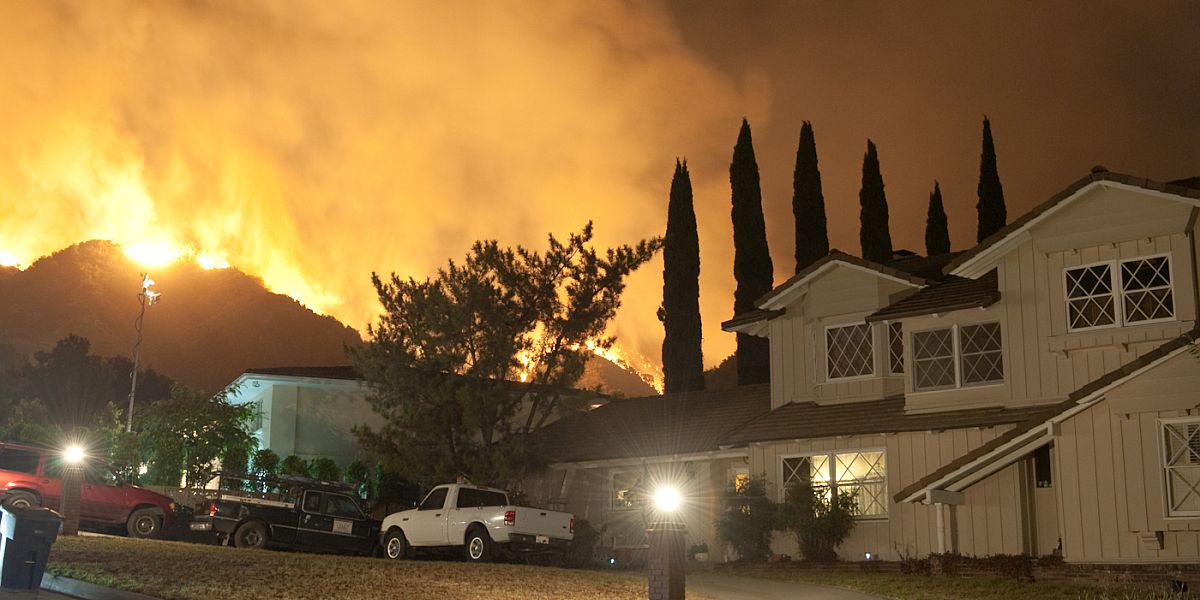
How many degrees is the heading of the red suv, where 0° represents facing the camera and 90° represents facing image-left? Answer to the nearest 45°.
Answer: approximately 270°

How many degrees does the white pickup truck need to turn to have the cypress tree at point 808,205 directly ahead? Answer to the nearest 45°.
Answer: approximately 90° to its right

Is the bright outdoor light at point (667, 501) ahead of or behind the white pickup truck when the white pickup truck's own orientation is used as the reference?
behind

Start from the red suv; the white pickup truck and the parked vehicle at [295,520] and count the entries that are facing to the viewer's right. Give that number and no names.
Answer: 2

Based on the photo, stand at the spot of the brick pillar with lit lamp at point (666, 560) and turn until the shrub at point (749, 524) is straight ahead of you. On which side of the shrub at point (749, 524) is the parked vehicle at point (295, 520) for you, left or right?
left

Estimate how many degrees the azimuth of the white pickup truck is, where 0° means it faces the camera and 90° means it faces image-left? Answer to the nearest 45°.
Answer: approximately 135°

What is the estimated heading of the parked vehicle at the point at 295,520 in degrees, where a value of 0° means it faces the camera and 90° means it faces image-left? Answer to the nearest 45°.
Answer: approximately 270°

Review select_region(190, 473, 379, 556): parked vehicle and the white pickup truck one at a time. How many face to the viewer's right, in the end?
1

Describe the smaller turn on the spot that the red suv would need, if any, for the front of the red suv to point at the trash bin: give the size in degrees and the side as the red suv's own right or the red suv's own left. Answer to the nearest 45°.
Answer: approximately 90° to the red suv's own right

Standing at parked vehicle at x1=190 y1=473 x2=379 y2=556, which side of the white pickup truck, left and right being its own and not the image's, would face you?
front

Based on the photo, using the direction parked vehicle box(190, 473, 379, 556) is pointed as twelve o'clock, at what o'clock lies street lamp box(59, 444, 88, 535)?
The street lamp is roughly at 5 o'clock from the parked vehicle.
